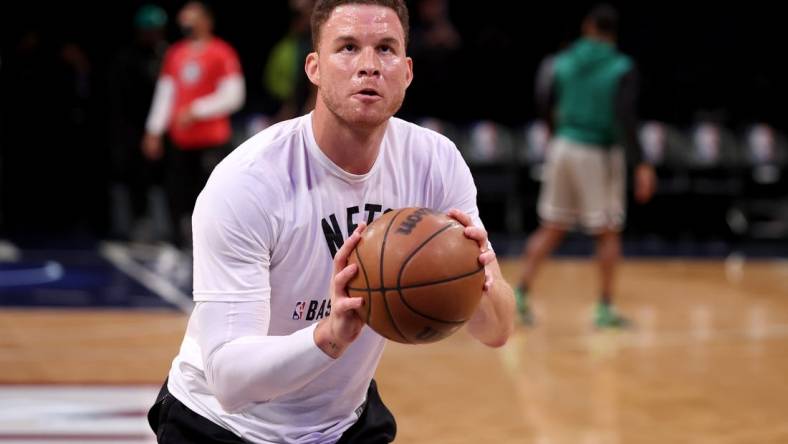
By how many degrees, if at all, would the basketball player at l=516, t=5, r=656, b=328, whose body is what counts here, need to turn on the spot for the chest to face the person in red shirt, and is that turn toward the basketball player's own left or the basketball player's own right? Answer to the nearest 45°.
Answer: approximately 45° to the basketball player's own left

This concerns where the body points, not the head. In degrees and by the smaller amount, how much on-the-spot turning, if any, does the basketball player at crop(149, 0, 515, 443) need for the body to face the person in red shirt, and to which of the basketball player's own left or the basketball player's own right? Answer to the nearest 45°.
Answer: approximately 135° to the basketball player's own left

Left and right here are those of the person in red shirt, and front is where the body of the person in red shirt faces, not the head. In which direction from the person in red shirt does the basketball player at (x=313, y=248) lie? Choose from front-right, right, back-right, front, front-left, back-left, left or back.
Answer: front-left

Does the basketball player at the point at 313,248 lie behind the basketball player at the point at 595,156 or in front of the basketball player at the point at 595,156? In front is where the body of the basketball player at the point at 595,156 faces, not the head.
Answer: behind

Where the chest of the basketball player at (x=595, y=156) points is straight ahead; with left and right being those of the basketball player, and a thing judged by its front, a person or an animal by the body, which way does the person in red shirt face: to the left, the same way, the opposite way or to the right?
the opposite way

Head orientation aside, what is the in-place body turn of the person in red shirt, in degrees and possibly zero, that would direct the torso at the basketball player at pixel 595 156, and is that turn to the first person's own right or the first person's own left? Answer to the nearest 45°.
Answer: approximately 90° to the first person's own left
